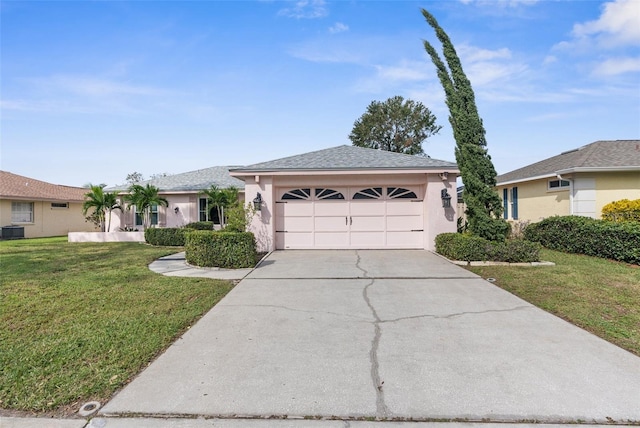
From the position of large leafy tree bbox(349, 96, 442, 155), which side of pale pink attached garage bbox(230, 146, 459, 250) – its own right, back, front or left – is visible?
back

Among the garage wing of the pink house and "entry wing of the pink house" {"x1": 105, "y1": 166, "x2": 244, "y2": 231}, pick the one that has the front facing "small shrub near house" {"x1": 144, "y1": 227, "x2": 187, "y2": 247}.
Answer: the entry wing of the pink house

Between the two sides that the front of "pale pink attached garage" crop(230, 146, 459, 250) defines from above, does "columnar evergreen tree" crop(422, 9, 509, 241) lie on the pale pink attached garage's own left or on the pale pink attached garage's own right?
on the pale pink attached garage's own left

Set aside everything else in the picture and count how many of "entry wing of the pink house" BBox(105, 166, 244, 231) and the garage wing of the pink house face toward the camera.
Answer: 2

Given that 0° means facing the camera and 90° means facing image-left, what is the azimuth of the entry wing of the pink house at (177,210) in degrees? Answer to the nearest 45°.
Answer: approximately 0°

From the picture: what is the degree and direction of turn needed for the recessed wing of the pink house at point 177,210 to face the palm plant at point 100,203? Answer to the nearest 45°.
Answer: approximately 90° to its right

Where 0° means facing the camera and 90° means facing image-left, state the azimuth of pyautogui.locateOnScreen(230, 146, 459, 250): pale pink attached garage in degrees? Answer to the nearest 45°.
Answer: approximately 0°

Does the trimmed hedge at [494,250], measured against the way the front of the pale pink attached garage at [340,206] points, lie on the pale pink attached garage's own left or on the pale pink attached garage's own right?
on the pale pink attached garage's own left

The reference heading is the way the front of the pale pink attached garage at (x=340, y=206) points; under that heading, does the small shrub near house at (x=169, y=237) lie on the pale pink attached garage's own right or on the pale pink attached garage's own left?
on the pale pink attached garage's own right
